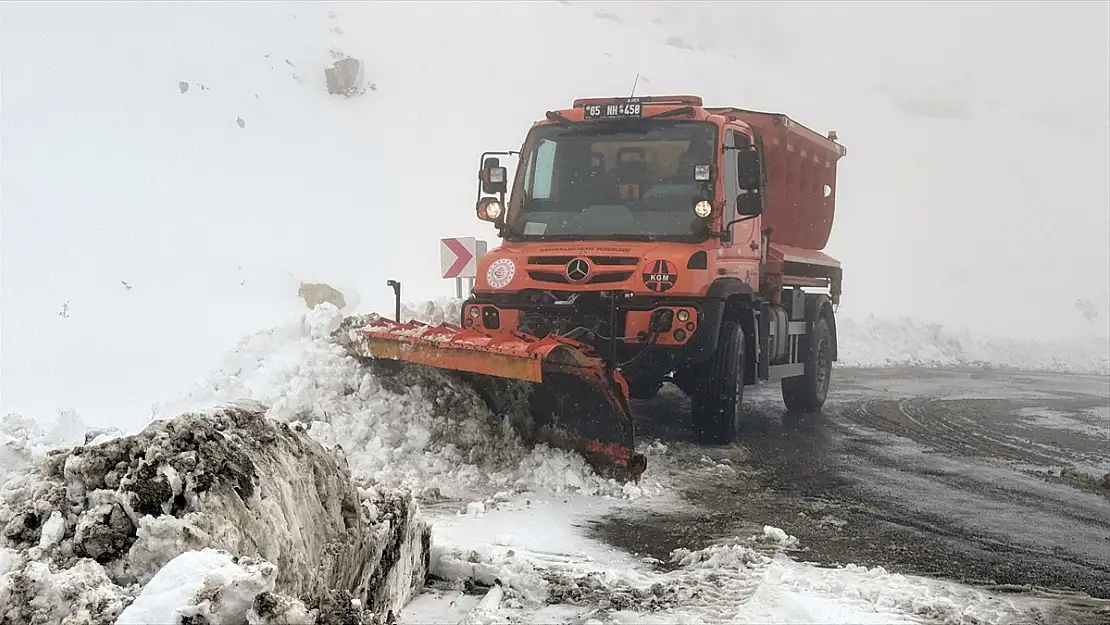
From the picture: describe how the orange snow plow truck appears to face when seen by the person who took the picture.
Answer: facing the viewer and to the left of the viewer

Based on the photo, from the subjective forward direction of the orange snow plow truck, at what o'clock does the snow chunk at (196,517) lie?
The snow chunk is roughly at 11 o'clock from the orange snow plow truck.

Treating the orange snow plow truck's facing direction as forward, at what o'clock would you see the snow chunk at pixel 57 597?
The snow chunk is roughly at 11 o'clock from the orange snow plow truck.
